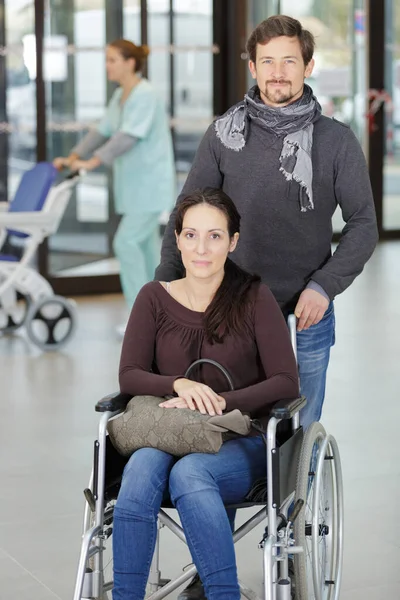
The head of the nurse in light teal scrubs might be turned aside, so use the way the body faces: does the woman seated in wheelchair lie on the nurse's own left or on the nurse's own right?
on the nurse's own left

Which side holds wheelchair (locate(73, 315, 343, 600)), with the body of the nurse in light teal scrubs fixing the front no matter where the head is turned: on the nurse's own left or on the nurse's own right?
on the nurse's own left

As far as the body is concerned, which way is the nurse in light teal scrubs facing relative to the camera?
to the viewer's left

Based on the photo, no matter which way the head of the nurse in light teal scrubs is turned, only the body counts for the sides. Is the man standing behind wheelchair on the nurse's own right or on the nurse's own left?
on the nurse's own left

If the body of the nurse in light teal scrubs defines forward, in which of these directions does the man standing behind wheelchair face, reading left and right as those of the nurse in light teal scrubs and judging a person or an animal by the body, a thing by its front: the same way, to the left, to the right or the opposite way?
to the left

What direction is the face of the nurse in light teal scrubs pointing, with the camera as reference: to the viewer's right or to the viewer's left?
to the viewer's left

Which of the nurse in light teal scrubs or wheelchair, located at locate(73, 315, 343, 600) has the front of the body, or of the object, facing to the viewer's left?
the nurse in light teal scrubs

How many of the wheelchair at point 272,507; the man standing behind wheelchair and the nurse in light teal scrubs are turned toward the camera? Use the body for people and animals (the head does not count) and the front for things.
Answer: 2

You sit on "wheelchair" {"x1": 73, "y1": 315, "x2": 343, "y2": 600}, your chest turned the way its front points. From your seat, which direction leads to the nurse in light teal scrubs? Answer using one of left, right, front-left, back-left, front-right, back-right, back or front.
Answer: back

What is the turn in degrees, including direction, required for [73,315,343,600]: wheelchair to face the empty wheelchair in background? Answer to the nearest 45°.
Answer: approximately 180°

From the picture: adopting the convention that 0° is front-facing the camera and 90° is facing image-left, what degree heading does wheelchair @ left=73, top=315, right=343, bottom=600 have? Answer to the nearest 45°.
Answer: approximately 0°
